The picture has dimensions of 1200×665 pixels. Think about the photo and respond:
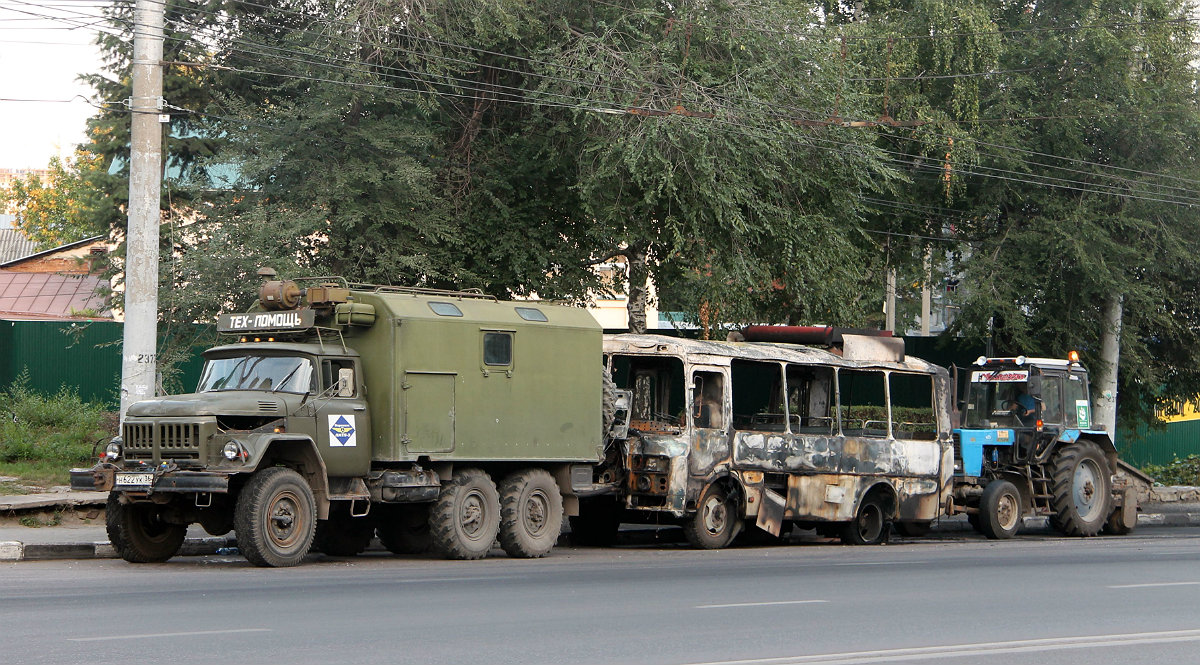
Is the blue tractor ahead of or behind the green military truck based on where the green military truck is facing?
behind

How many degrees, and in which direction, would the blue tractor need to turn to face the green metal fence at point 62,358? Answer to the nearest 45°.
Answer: approximately 45° to its right

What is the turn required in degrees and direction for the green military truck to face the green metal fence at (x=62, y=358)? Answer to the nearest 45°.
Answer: approximately 90° to its right

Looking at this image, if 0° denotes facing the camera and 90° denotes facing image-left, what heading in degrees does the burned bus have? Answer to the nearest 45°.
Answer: approximately 45°

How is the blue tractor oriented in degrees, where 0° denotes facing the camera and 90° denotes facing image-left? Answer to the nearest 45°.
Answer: approximately 45°

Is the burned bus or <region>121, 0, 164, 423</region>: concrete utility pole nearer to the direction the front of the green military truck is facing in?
the concrete utility pole

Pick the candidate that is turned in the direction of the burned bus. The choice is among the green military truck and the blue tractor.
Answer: the blue tractor

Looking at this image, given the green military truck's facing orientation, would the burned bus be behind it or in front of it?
behind
